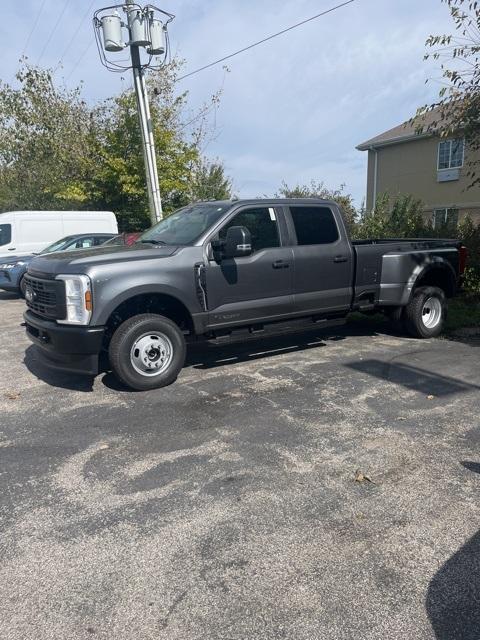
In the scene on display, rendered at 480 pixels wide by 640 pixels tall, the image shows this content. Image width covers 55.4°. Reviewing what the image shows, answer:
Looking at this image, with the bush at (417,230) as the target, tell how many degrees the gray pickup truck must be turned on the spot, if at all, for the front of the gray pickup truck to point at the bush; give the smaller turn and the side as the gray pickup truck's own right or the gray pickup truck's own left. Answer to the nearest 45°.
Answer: approximately 180°

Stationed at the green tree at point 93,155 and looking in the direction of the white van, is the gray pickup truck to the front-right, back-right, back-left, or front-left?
front-left

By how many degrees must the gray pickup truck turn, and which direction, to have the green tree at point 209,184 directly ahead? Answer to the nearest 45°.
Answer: approximately 135° to its right

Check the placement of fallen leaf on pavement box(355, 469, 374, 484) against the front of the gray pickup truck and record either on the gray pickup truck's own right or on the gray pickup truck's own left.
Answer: on the gray pickup truck's own left

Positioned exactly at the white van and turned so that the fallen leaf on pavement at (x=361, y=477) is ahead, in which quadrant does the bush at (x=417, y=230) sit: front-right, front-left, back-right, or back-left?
front-left

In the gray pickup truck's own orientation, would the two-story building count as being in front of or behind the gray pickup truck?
behind

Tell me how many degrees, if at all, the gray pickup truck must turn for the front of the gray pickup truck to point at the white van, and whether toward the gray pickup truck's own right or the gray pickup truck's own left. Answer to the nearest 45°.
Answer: approximately 90° to the gray pickup truck's own right

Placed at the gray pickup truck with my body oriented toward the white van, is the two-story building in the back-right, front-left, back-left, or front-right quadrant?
front-right

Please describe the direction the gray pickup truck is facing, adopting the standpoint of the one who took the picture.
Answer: facing the viewer and to the left of the viewer
